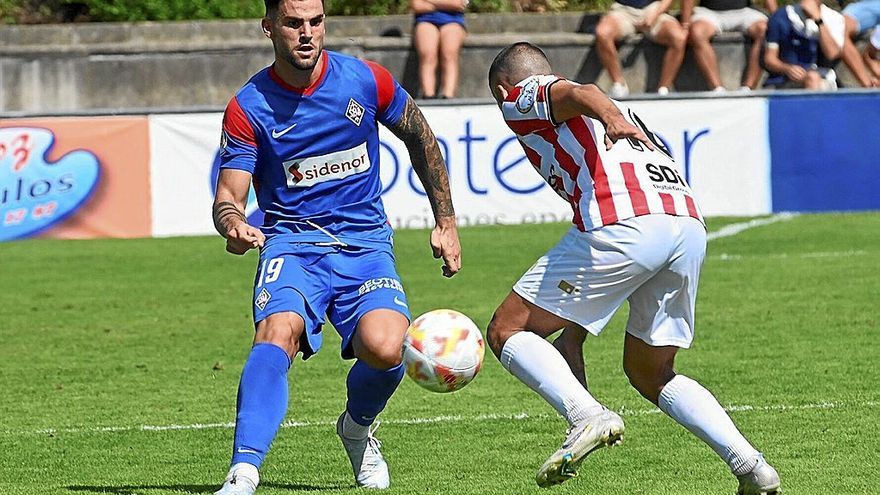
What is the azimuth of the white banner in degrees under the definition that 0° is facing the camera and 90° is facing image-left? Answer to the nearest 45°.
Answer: approximately 0°

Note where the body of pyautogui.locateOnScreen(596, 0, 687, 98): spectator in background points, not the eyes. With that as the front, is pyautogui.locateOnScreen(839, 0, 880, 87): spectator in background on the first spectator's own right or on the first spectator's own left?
on the first spectator's own left

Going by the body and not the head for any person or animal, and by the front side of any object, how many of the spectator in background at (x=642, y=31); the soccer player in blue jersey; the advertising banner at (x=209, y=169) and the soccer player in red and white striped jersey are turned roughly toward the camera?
3

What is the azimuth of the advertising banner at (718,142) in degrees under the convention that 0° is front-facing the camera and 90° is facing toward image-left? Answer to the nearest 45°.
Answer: approximately 0°
